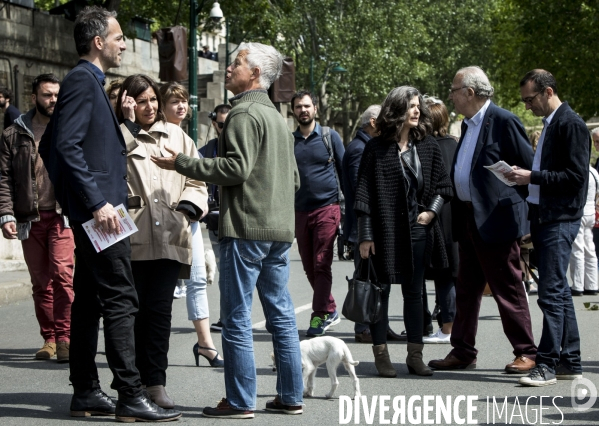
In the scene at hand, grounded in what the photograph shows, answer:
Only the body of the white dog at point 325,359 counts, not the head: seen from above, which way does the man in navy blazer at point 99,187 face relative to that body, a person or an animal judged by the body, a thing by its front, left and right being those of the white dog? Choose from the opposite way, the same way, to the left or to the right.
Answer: the opposite way

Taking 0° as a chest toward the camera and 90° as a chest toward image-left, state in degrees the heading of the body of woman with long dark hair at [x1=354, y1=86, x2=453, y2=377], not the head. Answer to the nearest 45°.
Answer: approximately 315°

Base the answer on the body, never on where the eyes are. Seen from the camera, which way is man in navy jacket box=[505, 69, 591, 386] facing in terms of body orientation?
to the viewer's left

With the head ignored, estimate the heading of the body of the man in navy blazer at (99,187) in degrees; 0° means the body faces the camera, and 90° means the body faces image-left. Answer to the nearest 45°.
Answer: approximately 270°

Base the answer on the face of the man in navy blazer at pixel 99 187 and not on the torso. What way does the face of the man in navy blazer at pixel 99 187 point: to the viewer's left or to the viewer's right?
to the viewer's right

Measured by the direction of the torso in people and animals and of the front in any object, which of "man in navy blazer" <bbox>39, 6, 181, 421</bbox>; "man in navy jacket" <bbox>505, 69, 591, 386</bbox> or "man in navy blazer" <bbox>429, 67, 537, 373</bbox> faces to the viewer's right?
"man in navy blazer" <bbox>39, 6, 181, 421</bbox>

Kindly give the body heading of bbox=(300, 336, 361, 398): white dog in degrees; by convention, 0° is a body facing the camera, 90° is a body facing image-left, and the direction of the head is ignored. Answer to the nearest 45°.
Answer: approximately 90°
